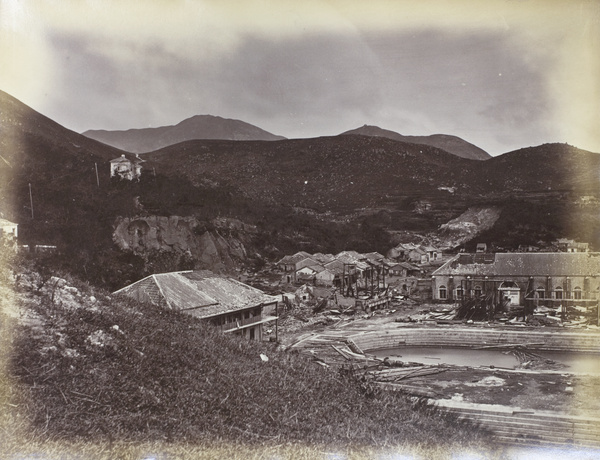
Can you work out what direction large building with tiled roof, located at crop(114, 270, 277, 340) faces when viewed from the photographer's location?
facing the viewer and to the right of the viewer

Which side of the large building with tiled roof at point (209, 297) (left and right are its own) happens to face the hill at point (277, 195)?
left

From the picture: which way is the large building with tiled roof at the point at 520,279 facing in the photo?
toward the camera

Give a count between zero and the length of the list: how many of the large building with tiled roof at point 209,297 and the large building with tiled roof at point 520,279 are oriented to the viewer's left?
0

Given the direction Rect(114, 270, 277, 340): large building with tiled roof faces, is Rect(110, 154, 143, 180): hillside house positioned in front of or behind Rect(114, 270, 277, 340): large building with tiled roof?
behind

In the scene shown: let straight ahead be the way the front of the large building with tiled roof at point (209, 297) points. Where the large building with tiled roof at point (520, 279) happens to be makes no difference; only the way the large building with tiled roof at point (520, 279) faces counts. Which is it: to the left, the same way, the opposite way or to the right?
to the right

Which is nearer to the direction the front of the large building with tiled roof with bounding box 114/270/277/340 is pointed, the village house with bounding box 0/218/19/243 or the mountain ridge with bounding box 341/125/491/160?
the mountain ridge

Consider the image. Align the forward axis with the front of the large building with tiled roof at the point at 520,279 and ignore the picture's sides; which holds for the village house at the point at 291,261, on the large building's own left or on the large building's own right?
on the large building's own right

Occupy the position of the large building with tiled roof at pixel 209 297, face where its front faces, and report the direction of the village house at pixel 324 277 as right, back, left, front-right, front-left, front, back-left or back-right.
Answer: left
